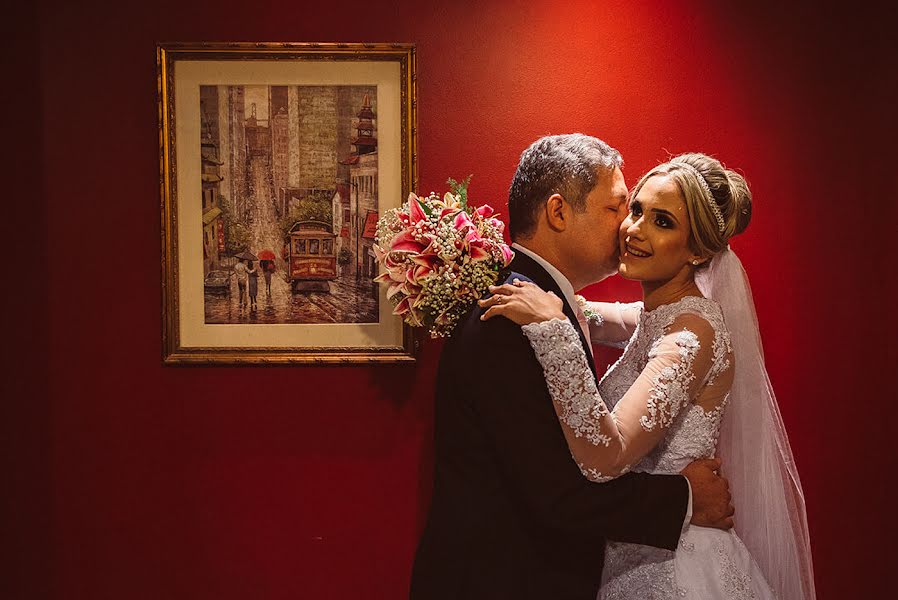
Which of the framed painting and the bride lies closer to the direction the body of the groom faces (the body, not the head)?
the bride

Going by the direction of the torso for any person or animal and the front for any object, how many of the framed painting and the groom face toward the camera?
1

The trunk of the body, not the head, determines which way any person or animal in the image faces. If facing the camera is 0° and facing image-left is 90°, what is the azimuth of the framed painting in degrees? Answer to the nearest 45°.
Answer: approximately 0°

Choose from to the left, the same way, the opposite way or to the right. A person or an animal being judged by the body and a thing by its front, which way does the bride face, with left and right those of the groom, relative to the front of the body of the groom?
the opposite way

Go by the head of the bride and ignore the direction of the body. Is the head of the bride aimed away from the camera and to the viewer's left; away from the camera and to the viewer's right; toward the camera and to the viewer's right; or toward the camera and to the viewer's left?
toward the camera and to the viewer's left

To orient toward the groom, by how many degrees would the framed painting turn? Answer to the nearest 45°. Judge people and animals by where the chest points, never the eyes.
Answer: approximately 45° to its left

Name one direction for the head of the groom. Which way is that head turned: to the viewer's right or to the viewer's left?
to the viewer's right

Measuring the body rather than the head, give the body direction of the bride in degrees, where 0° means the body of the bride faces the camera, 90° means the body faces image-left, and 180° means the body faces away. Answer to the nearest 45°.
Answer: approximately 90°

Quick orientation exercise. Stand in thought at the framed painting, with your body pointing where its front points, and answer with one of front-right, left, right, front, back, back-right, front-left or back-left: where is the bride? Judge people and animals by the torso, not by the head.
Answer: front-left

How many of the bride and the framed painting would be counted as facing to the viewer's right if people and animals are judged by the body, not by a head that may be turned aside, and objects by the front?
0

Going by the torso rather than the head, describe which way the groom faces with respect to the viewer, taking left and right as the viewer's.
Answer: facing to the right of the viewer

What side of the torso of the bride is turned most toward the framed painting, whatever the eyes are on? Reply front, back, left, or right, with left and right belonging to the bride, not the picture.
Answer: front
